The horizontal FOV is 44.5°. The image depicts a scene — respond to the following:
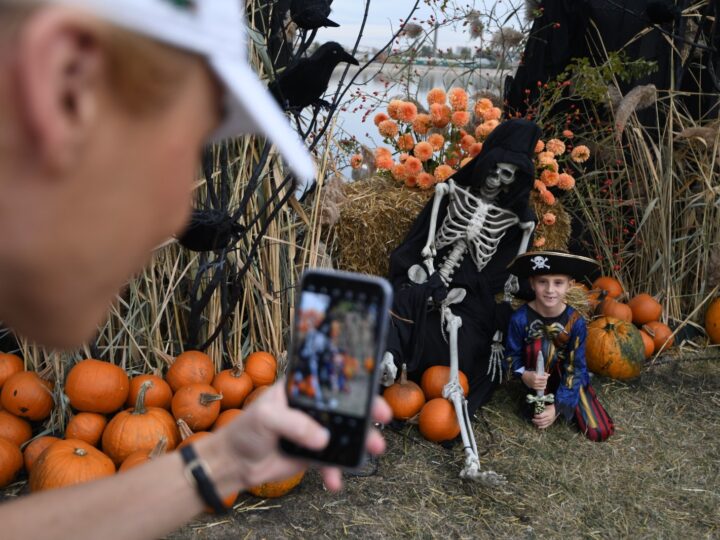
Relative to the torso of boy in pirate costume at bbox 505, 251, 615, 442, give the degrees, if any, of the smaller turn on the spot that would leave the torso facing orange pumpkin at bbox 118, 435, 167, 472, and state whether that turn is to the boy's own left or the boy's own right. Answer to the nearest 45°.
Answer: approximately 45° to the boy's own right

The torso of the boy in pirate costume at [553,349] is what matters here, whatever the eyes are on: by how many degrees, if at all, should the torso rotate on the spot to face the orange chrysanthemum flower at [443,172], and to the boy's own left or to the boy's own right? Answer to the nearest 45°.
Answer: approximately 135° to the boy's own right

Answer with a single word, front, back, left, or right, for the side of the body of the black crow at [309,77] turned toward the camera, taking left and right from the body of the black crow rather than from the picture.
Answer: right

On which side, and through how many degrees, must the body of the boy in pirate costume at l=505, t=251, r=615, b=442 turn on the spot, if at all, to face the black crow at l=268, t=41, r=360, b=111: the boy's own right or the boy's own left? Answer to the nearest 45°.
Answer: approximately 45° to the boy's own right

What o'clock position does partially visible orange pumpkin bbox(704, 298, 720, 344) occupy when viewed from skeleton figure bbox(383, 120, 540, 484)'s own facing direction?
The partially visible orange pumpkin is roughly at 8 o'clock from the skeleton figure.

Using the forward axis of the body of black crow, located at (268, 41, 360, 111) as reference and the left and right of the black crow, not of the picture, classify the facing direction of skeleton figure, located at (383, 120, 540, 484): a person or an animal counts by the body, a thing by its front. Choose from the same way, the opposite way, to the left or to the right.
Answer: to the right

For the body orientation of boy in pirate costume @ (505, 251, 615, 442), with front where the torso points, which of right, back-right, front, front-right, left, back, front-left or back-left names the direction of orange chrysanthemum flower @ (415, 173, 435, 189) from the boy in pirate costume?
back-right

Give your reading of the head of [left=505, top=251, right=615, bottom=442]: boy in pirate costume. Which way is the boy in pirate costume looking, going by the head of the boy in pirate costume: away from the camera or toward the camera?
toward the camera

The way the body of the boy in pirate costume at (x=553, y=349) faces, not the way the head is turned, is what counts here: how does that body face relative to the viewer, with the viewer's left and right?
facing the viewer

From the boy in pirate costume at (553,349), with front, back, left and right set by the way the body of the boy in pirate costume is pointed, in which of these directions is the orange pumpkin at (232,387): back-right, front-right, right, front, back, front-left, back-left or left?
front-right

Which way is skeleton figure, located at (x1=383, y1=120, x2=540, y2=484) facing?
toward the camera
